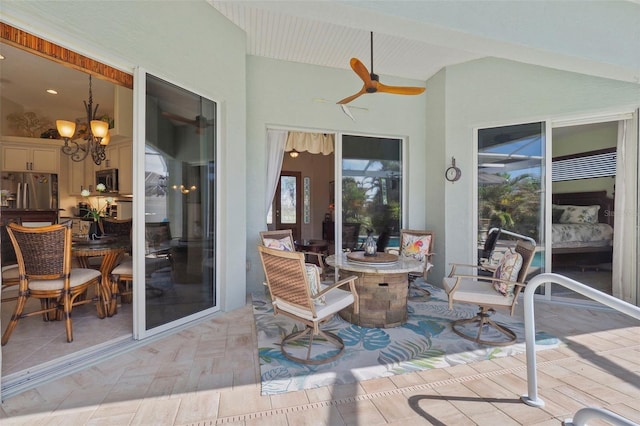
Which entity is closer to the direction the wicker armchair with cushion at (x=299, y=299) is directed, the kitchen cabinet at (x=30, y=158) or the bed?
the bed

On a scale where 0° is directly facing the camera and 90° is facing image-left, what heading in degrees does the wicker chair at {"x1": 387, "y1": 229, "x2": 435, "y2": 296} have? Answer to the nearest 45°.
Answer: approximately 45°

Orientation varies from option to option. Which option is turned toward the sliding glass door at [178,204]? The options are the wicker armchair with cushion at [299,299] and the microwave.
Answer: the microwave

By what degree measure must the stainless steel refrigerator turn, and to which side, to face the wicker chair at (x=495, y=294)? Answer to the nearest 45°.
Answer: approximately 45° to its left

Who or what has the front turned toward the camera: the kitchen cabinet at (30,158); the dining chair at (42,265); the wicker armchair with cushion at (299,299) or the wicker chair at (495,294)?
the kitchen cabinet

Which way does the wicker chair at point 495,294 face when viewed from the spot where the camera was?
facing to the left of the viewer

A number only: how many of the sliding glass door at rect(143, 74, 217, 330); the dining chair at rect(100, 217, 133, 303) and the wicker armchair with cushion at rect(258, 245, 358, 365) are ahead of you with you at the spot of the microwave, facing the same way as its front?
3

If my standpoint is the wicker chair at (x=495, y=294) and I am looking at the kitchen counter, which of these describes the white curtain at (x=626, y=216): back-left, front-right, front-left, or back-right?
back-right

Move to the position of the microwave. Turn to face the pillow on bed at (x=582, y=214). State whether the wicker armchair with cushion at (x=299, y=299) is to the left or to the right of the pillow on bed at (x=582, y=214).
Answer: right
